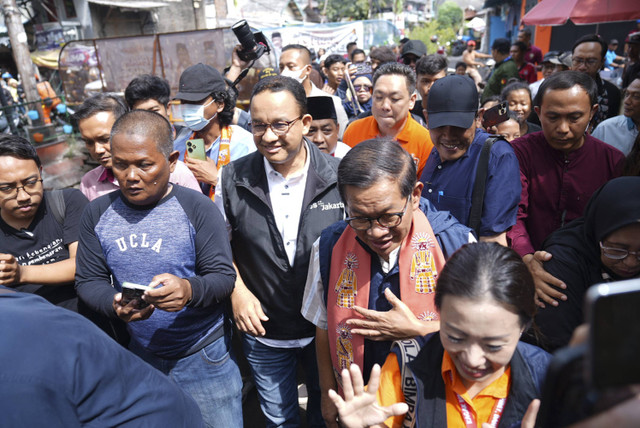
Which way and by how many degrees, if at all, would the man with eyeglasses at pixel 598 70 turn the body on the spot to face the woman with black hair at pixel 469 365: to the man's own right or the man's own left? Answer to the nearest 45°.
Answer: approximately 45° to the man's own left

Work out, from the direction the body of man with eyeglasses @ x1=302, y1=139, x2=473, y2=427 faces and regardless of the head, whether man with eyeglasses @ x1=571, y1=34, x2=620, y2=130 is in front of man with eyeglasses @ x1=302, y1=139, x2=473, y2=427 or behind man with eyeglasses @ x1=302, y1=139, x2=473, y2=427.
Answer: behind

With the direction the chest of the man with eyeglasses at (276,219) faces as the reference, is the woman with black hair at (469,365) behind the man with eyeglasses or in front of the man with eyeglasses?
in front

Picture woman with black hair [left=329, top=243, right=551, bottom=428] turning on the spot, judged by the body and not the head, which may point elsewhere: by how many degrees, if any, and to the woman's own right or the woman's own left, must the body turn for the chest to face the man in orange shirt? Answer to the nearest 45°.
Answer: approximately 180°

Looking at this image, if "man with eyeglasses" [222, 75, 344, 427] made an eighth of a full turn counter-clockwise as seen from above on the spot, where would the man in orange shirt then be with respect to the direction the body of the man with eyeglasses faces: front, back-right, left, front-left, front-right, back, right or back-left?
left

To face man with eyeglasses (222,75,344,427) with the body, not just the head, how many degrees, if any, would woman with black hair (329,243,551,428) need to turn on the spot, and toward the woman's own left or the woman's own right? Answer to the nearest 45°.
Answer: approximately 135° to the woman's own right

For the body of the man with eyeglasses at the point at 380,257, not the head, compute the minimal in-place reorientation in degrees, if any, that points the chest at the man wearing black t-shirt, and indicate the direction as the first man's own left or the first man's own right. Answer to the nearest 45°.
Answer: approximately 90° to the first man's own right

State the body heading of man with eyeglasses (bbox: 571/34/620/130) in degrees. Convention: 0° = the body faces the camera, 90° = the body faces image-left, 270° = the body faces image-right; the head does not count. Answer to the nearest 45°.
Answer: approximately 45°

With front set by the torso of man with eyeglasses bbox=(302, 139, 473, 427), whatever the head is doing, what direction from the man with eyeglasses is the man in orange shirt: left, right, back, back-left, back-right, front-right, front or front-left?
back

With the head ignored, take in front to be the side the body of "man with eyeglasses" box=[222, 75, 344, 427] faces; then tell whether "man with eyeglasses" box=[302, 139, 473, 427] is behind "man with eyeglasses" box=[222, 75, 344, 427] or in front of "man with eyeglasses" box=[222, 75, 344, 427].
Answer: in front

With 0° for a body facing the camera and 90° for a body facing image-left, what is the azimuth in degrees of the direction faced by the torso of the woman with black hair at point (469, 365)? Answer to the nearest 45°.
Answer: approximately 0°

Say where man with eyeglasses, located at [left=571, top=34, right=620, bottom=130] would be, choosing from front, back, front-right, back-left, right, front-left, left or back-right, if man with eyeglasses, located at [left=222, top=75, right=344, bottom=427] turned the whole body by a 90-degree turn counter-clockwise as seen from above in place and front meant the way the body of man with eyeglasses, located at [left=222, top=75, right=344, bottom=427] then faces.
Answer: front-left

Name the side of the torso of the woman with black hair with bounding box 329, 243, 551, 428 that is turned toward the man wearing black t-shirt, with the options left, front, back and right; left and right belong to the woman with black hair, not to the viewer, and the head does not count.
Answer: right
